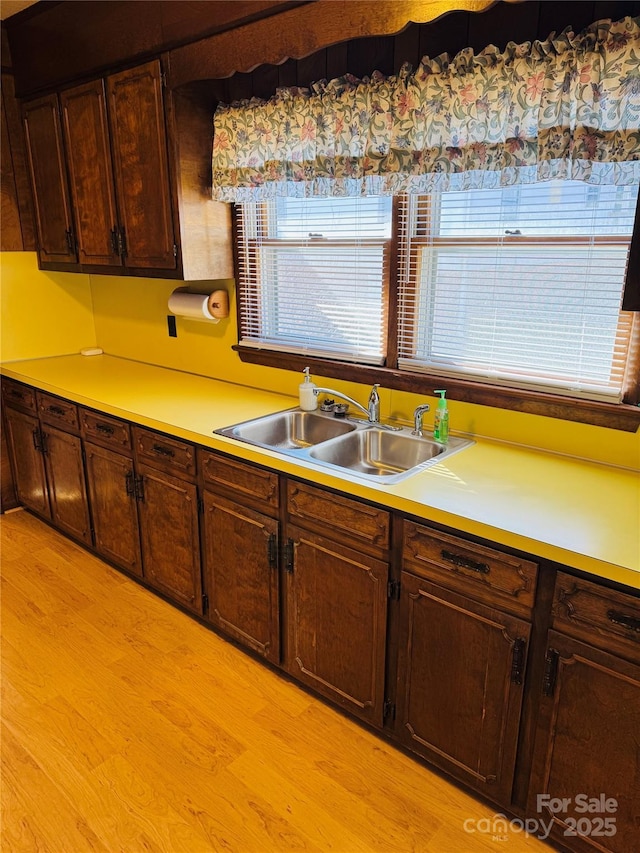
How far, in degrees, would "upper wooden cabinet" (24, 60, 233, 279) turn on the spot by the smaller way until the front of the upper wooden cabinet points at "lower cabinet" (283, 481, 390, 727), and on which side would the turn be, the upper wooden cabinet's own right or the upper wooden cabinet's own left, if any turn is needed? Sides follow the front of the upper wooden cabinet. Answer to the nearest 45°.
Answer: approximately 45° to the upper wooden cabinet's own left

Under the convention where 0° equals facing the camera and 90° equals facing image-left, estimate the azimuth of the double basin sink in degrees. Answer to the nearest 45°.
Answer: approximately 45°

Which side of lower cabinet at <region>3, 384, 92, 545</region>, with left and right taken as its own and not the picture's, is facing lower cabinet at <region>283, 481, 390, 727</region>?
left

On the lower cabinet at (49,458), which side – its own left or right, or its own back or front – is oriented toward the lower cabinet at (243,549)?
left
